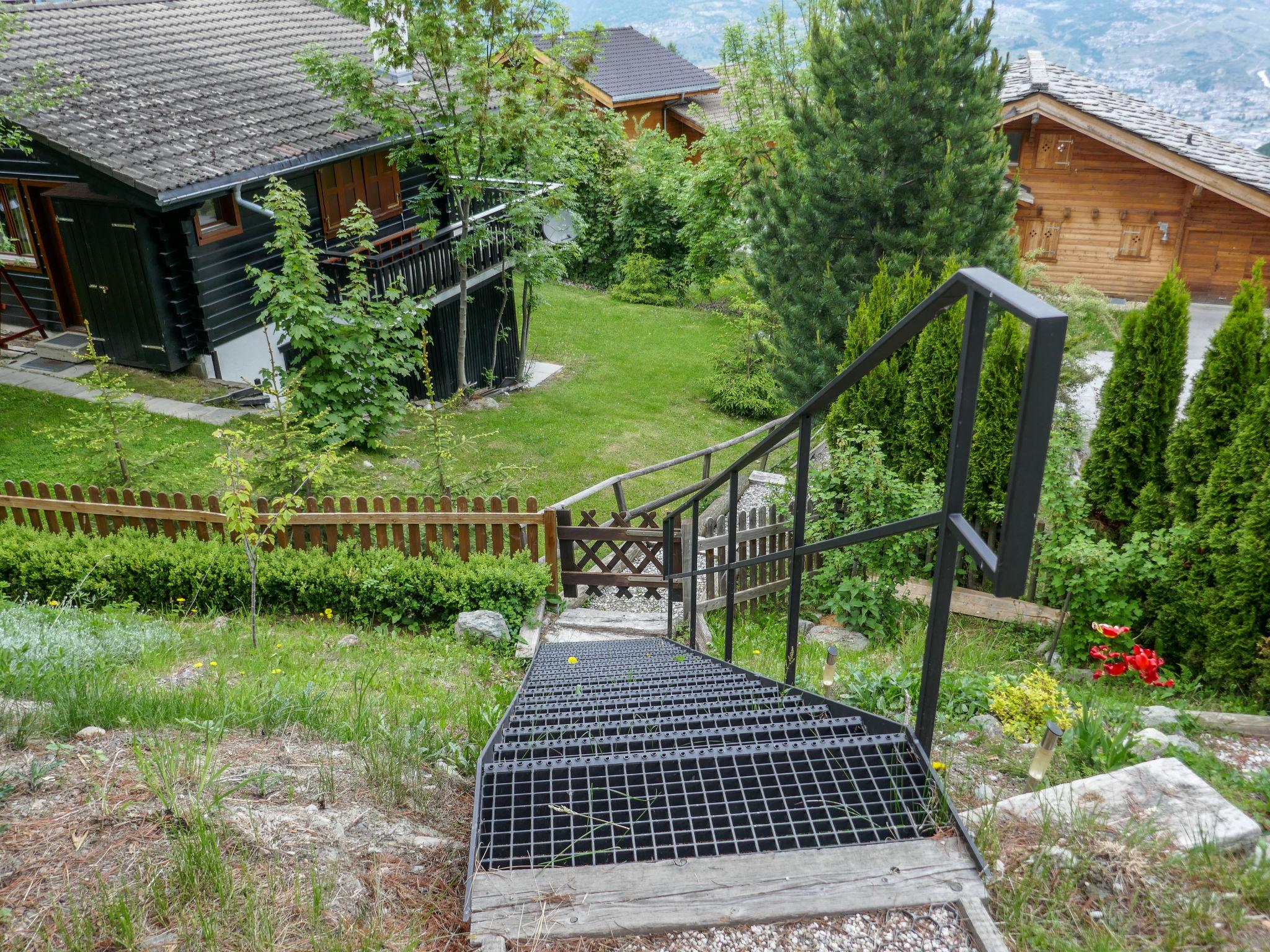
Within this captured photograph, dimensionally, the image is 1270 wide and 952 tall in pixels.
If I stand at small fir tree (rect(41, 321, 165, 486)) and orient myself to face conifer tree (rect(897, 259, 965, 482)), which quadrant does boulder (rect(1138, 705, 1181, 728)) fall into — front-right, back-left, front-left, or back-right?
front-right

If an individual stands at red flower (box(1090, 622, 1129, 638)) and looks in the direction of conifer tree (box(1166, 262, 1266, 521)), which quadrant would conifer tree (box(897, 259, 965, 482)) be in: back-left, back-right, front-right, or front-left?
front-left

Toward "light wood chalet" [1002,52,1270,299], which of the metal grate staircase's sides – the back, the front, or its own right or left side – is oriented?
front

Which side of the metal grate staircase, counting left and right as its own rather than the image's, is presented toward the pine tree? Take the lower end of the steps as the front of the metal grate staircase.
front

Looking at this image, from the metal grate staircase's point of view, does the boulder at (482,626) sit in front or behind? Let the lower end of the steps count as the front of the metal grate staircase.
in front

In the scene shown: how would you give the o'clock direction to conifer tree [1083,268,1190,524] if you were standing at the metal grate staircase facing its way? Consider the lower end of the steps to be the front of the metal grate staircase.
The conifer tree is roughly at 1 o'clock from the metal grate staircase.

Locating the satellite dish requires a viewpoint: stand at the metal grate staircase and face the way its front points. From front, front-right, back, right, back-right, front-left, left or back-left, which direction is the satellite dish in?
front

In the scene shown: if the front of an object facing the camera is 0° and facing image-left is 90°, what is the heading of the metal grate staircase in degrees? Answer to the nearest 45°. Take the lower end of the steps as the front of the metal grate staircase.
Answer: approximately 180°

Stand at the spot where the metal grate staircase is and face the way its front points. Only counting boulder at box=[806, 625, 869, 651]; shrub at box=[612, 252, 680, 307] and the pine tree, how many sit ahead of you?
3

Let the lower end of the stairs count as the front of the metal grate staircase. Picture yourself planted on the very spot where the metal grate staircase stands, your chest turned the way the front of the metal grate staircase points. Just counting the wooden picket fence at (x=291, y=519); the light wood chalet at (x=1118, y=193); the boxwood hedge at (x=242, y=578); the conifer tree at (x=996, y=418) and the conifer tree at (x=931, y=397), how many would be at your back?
0

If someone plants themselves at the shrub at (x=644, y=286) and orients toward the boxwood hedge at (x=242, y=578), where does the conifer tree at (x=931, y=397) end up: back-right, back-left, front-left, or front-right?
front-left

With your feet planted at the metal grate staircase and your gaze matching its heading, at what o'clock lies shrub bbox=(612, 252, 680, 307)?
The shrub is roughly at 12 o'clock from the metal grate staircase.

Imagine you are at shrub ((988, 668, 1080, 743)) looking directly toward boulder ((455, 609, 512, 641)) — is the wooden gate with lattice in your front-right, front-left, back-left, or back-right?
front-right

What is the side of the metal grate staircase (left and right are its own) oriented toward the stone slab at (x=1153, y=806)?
right

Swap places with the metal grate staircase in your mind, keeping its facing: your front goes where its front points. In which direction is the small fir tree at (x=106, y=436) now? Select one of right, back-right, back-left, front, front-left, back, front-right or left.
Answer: front-left

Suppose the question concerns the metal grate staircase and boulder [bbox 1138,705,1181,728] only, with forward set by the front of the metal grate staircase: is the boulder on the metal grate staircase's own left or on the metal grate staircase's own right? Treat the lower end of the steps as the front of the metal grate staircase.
on the metal grate staircase's own right

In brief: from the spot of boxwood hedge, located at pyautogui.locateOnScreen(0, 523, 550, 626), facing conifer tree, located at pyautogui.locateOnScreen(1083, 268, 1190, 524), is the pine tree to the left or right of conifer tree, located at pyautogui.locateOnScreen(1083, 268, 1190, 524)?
left

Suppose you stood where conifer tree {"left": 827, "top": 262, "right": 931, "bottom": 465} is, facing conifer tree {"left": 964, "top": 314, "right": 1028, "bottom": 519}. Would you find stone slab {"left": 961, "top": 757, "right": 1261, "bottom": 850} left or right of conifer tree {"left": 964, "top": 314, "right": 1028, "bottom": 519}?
right

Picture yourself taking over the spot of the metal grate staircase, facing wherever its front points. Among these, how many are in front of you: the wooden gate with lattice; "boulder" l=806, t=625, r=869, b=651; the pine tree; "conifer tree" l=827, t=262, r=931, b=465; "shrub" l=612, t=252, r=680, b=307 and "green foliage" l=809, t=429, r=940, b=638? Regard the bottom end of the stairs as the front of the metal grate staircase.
6

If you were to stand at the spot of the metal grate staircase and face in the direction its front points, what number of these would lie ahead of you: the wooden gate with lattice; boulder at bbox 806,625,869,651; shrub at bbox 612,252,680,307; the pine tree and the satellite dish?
5
